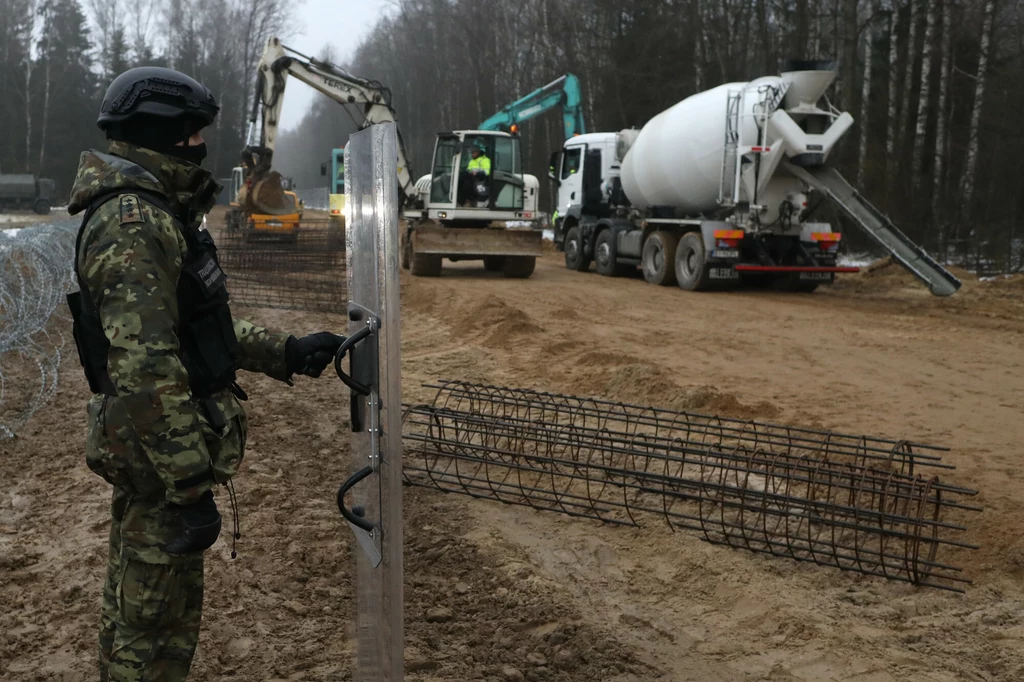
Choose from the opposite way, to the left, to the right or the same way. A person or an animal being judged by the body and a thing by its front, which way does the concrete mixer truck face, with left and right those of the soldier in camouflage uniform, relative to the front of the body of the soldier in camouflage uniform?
to the left

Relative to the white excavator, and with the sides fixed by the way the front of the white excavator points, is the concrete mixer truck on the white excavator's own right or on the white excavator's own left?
on the white excavator's own left

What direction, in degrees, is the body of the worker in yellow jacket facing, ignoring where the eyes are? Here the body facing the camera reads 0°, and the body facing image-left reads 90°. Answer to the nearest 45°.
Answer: approximately 45°

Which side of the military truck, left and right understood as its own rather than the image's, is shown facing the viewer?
right

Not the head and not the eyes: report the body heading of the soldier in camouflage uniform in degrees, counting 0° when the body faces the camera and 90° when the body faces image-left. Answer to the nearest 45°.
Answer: approximately 270°

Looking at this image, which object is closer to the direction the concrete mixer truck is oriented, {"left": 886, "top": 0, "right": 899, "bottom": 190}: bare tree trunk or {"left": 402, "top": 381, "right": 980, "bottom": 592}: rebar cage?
the bare tree trunk

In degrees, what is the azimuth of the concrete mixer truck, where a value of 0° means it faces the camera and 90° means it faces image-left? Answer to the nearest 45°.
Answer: approximately 135°

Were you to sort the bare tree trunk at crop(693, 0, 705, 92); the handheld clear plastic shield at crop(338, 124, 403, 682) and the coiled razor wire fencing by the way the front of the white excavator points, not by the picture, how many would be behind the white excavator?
1
